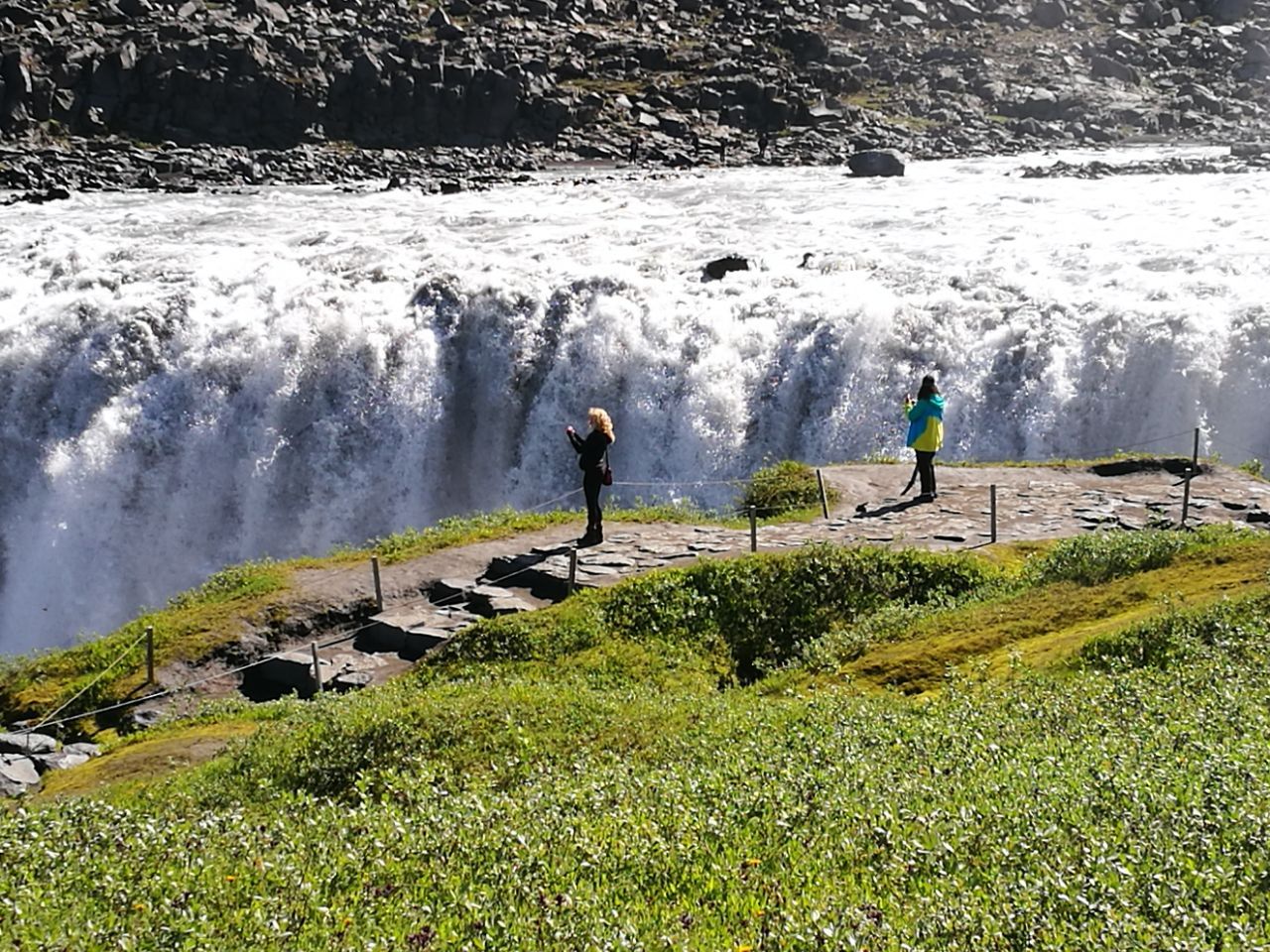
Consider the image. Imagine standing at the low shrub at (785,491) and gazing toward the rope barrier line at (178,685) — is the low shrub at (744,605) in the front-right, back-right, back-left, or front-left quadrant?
front-left

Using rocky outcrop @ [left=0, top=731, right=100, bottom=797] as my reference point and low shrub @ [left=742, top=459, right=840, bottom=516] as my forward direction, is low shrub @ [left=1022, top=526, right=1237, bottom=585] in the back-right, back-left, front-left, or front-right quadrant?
front-right

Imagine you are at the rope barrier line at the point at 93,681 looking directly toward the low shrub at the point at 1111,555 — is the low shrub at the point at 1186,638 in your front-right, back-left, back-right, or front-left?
front-right

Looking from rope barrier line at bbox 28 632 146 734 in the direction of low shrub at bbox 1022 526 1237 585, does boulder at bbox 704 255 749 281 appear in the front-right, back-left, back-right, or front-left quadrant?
front-left

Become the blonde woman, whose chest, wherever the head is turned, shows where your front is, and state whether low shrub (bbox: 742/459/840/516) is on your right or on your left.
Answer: on your right
